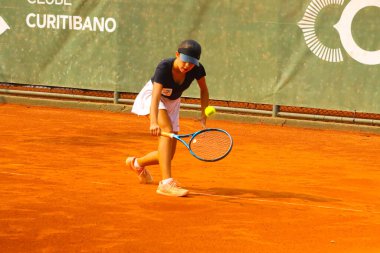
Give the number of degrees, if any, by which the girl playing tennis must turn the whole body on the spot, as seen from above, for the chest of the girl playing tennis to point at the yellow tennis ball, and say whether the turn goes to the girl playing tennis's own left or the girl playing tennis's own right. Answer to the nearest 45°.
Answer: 0° — they already face it

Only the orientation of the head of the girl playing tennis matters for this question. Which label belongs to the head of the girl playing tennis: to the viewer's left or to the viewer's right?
to the viewer's right
